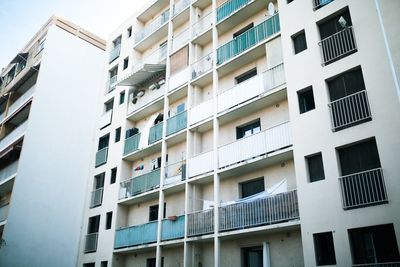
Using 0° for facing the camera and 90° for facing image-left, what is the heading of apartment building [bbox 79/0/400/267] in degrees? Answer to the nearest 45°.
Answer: approximately 45°

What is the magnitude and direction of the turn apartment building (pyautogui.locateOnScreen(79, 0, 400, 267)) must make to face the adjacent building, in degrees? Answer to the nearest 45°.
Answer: approximately 90° to its right
